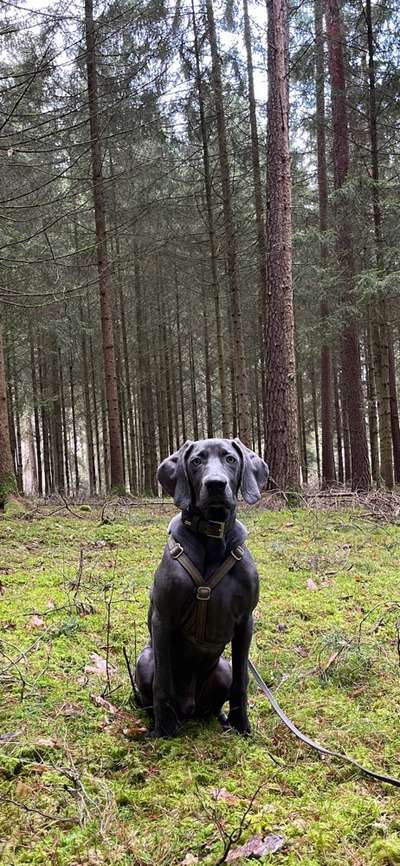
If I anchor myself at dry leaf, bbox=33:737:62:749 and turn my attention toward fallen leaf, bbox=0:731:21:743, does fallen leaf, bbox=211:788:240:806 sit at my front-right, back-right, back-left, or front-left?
back-left

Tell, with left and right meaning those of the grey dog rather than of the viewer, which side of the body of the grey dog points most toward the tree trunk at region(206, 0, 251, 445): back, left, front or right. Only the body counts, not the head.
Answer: back

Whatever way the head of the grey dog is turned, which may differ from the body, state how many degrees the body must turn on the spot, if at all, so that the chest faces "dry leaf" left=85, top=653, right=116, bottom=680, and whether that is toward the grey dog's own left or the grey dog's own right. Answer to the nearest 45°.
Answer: approximately 135° to the grey dog's own right

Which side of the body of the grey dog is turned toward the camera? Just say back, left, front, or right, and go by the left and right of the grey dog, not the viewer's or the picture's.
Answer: front

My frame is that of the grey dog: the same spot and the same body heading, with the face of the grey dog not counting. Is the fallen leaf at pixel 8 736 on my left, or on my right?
on my right

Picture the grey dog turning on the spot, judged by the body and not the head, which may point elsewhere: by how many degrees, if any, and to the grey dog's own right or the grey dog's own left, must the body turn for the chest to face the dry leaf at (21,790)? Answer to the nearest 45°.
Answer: approximately 45° to the grey dog's own right

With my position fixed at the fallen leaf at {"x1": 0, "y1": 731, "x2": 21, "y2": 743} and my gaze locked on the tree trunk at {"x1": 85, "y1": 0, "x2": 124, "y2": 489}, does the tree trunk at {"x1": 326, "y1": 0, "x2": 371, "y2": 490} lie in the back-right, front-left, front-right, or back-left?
front-right

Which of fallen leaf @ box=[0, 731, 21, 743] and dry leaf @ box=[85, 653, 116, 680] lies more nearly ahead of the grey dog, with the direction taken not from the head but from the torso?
the fallen leaf

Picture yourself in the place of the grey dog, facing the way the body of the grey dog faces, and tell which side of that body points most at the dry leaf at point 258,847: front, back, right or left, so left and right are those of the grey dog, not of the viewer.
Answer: front

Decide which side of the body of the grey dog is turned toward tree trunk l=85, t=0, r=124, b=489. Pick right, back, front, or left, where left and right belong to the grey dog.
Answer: back

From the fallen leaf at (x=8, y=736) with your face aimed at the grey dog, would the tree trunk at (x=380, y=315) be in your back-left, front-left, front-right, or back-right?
front-left

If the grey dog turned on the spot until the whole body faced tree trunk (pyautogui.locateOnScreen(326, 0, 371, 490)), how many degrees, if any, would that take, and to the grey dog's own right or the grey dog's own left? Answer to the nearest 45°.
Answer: approximately 180°

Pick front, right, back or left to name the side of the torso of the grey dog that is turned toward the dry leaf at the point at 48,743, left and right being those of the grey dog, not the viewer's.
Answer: right

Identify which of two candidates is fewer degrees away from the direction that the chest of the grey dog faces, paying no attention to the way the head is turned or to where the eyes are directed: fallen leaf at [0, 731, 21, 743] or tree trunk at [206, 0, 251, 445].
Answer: the fallen leaf

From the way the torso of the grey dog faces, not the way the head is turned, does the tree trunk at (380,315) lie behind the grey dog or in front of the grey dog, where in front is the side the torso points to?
behind

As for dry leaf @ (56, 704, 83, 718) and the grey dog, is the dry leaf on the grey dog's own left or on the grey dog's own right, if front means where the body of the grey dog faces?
on the grey dog's own right
